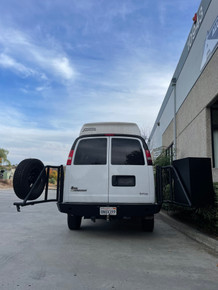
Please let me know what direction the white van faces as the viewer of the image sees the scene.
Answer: facing away from the viewer
